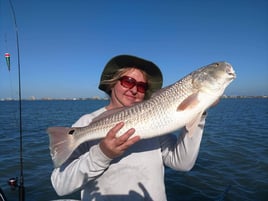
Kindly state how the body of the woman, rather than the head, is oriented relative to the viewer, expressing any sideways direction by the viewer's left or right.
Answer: facing the viewer

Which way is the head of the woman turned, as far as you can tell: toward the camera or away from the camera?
toward the camera
